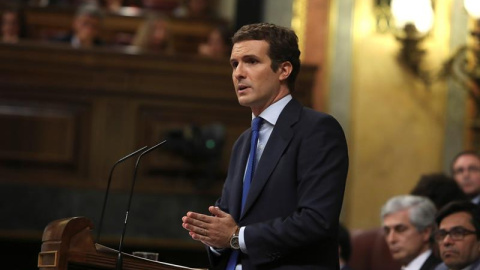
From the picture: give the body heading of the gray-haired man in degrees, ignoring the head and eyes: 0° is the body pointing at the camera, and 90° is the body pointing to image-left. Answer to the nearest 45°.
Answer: approximately 45°

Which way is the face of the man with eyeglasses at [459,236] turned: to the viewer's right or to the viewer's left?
to the viewer's left

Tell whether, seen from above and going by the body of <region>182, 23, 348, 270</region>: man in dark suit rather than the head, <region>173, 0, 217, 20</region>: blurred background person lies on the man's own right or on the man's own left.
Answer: on the man's own right

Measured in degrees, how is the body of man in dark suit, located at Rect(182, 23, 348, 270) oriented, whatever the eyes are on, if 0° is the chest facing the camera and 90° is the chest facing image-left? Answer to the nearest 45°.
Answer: approximately 45°

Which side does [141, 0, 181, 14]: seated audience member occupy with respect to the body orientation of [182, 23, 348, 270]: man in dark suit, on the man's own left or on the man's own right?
on the man's own right

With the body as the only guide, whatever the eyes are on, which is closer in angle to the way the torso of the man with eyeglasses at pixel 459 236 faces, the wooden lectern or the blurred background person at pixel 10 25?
the wooden lectern

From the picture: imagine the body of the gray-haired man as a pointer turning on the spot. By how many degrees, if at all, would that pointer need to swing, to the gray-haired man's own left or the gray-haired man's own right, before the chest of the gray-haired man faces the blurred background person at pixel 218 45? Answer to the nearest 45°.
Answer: approximately 90° to the gray-haired man's own right
